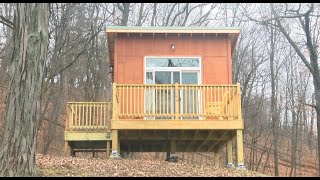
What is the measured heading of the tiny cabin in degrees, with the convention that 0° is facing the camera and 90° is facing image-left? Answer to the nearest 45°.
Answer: approximately 0°

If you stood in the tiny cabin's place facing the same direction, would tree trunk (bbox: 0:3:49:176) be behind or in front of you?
in front
